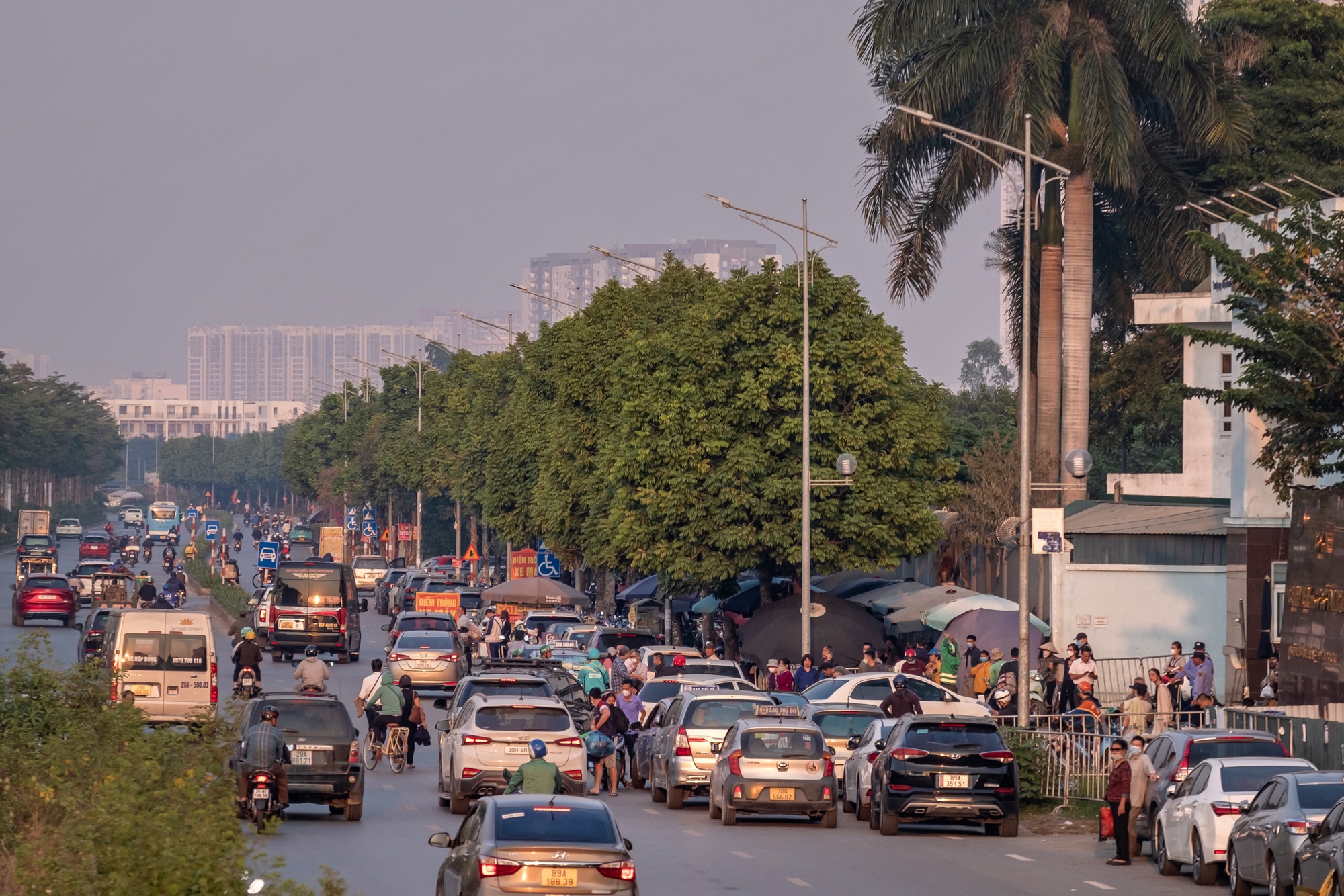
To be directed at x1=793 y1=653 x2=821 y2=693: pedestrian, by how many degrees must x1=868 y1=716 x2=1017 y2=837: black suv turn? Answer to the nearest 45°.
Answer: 0° — it already faces them

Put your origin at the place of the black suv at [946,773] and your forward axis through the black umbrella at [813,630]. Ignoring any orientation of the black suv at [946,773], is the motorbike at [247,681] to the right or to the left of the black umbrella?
left

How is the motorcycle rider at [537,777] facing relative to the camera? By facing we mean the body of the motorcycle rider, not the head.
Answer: away from the camera

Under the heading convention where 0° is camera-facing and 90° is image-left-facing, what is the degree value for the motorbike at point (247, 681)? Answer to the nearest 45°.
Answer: approximately 180°

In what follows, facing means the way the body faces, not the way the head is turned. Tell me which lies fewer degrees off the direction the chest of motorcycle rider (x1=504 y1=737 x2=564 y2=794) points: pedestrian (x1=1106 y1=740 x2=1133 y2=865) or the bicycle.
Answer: the bicycle

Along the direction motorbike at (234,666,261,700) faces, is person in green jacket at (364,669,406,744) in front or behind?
behind

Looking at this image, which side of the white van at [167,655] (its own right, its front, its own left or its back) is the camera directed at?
back

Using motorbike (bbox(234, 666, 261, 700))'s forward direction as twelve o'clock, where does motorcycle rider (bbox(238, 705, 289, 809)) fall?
The motorcycle rider is roughly at 6 o'clock from the motorbike.

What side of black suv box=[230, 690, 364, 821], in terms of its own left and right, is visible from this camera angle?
back

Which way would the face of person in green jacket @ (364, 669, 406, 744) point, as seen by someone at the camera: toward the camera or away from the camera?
away from the camera

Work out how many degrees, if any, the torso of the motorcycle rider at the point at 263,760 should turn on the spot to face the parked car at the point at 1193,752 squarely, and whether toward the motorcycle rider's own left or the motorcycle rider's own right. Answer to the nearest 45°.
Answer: approximately 90° to the motorcycle rider's own right

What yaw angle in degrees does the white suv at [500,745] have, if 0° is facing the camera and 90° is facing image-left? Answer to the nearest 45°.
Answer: approximately 180°

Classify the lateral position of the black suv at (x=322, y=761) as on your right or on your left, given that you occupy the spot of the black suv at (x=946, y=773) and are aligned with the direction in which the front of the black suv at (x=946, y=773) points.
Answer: on your left
